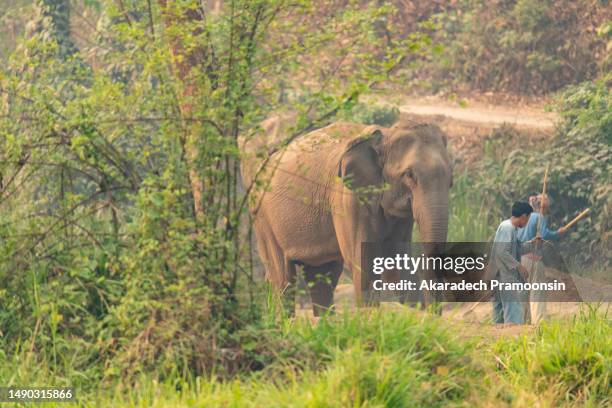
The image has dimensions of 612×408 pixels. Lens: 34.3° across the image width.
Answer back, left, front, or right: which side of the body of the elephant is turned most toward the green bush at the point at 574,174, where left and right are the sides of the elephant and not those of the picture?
left

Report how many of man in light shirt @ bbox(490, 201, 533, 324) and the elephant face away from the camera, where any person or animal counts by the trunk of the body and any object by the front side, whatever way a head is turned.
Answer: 0

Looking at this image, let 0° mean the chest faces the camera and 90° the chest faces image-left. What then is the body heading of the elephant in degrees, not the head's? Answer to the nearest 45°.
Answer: approximately 315°

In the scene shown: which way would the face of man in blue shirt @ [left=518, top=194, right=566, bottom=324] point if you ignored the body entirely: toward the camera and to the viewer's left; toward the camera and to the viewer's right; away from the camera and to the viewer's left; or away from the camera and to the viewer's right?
toward the camera and to the viewer's left
